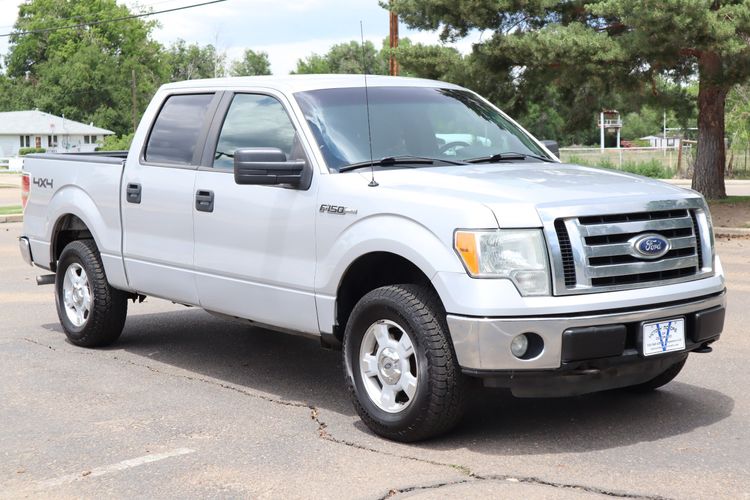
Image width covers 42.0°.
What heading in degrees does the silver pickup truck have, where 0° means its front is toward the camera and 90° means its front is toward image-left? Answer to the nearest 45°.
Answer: approximately 315°

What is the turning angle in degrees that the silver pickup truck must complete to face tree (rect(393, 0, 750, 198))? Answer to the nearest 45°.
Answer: approximately 135° to its left
